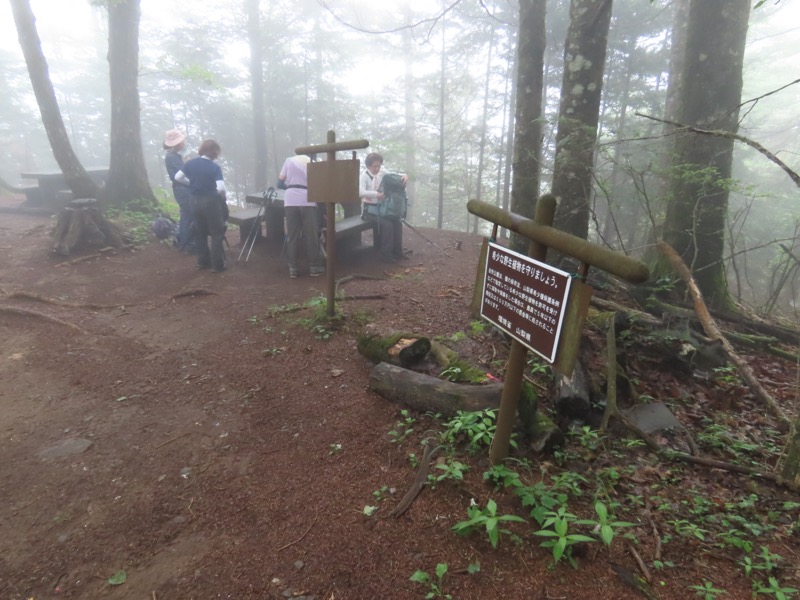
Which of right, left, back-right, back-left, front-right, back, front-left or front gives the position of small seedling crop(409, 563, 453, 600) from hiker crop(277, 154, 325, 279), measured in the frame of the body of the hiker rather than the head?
back

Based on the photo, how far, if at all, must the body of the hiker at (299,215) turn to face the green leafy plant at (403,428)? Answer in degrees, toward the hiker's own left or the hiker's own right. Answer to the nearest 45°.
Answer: approximately 180°

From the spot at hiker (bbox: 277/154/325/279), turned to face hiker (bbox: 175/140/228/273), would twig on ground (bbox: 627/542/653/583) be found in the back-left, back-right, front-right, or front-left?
back-left

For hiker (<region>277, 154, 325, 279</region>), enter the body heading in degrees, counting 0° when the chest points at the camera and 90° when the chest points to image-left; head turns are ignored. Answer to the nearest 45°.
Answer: approximately 180°

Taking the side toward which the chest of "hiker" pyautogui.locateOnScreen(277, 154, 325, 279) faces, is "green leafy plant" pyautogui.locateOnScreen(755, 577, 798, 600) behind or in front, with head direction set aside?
behind

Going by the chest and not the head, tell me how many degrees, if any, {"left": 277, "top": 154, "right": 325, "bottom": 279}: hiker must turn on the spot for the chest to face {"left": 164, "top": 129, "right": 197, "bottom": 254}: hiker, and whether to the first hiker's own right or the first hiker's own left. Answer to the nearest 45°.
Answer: approximately 45° to the first hiker's own left

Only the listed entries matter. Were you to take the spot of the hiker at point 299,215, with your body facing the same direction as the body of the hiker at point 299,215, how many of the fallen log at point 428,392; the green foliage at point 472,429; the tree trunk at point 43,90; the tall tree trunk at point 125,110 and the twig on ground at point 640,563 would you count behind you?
3

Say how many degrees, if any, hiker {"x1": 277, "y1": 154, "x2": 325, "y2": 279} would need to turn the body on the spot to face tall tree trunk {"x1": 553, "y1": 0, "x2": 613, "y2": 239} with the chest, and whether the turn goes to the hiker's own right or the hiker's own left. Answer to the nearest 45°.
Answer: approximately 135° to the hiker's own right

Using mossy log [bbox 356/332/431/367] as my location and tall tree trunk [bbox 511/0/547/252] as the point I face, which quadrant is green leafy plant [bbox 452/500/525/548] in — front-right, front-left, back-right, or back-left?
back-right

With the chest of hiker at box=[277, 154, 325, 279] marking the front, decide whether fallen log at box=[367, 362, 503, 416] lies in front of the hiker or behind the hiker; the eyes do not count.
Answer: behind

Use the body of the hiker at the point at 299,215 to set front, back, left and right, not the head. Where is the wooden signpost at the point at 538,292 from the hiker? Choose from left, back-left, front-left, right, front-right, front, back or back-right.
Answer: back

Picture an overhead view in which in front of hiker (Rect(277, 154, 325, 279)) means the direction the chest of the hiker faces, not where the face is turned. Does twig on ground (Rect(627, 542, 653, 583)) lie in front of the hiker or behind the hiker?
behind

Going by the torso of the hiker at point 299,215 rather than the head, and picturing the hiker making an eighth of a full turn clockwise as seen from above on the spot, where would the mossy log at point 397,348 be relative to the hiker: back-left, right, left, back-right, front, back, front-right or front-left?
back-right
